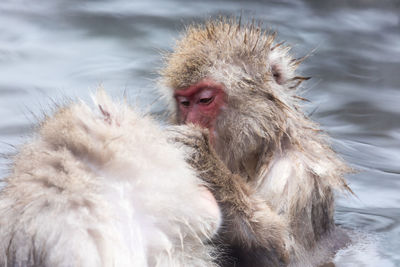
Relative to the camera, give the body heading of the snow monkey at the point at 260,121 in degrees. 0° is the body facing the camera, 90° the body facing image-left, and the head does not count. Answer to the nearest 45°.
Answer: approximately 45°
